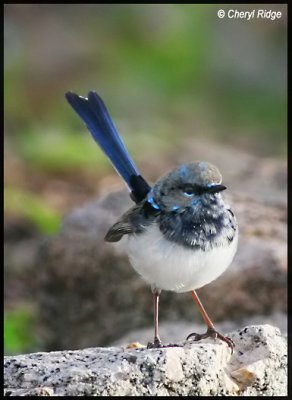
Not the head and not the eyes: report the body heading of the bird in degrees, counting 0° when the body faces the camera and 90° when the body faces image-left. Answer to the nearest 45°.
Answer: approximately 315°
